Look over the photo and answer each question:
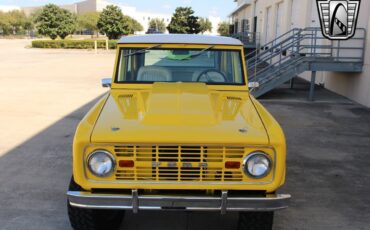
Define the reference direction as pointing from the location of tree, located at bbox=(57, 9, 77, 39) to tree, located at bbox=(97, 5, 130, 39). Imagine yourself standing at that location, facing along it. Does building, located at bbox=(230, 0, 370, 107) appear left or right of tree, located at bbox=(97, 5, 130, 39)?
right

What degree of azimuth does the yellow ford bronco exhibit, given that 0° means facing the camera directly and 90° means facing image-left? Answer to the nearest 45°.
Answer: approximately 0°

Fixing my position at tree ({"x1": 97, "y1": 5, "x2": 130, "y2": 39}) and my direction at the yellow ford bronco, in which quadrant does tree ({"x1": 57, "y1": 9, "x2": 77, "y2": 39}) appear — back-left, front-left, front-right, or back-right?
back-right

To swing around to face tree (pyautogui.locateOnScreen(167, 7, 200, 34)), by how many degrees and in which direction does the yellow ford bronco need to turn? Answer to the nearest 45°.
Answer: approximately 180°

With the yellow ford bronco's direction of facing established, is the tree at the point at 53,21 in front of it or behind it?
behind

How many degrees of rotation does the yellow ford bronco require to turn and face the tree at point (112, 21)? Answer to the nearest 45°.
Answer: approximately 180°

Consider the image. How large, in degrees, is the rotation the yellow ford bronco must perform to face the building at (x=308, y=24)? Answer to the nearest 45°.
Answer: approximately 180°

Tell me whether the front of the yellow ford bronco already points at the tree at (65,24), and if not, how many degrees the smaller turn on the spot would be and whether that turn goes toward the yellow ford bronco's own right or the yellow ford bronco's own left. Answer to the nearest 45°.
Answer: approximately 180°
